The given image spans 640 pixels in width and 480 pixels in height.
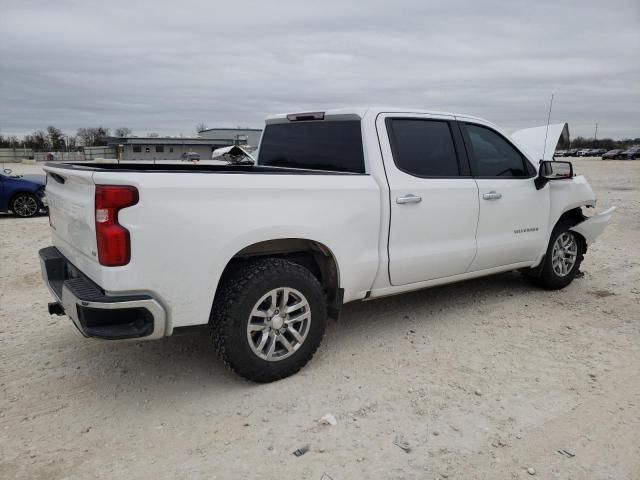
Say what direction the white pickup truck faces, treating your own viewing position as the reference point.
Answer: facing away from the viewer and to the right of the viewer

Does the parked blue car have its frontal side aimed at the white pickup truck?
no

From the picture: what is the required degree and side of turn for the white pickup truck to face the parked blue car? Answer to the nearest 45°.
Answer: approximately 90° to its left
